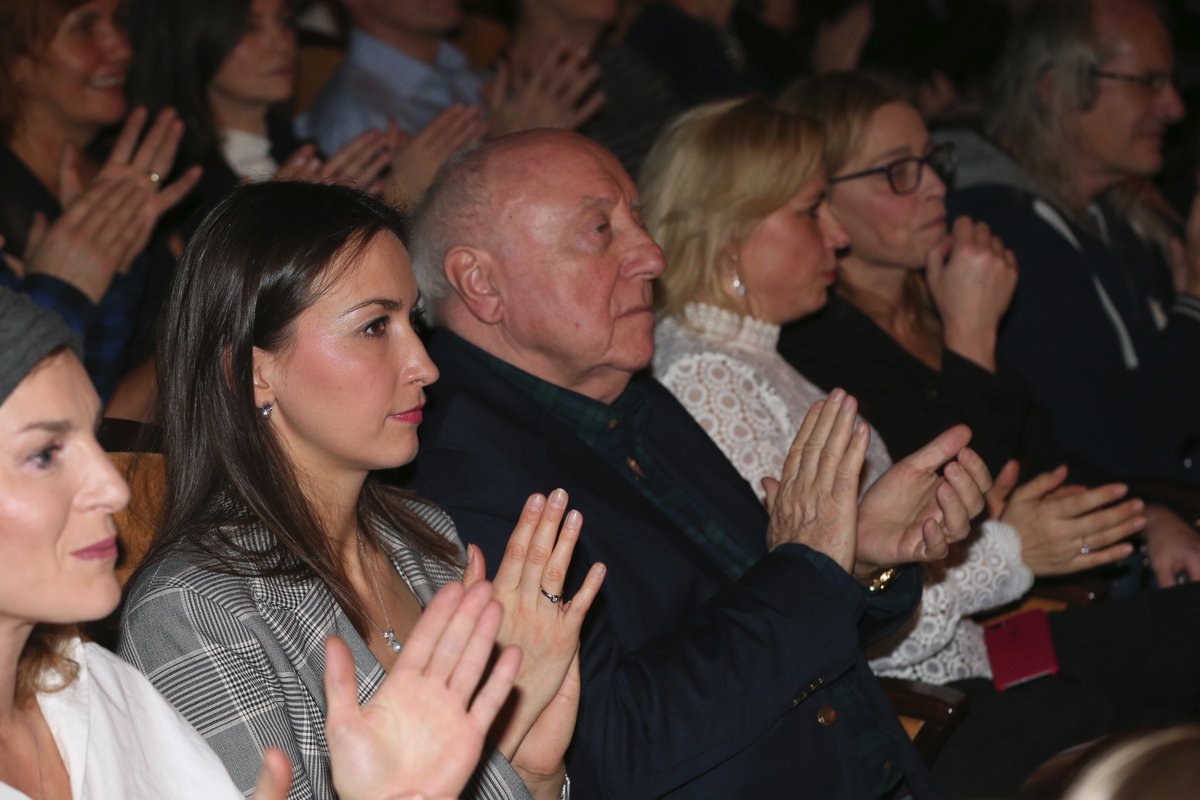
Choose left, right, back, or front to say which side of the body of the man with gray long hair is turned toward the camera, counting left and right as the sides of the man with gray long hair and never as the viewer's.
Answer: right

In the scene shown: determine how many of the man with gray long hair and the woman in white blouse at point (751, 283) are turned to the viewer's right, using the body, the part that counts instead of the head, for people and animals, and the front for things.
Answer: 2

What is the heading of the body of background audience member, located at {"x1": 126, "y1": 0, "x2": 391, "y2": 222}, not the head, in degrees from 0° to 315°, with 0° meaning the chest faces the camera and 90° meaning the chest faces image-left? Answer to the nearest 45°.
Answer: approximately 315°

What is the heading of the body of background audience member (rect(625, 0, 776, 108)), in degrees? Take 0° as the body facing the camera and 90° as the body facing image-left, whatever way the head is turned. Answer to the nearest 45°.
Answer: approximately 315°

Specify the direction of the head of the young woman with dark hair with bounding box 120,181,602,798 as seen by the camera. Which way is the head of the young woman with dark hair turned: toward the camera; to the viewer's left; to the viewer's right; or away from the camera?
to the viewer's right

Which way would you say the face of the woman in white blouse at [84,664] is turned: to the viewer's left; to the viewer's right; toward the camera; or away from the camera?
to the viewer's right

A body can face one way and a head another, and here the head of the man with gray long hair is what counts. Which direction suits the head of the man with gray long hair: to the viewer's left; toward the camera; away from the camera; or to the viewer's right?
to the viewer's right

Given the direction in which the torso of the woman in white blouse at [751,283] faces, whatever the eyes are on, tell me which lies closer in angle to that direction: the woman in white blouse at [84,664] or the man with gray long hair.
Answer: the man with gray long hair

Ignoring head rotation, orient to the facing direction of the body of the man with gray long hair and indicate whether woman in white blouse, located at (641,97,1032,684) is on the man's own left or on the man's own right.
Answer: on the man's own right

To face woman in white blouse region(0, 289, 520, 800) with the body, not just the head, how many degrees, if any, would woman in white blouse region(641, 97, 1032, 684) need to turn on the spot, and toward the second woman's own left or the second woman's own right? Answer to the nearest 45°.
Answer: approximately 90° to the second woman's own right

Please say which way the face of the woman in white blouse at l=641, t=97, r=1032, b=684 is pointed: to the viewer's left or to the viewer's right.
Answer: to the viewer's right

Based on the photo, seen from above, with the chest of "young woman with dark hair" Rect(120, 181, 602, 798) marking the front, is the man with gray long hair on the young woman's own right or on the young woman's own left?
on the young woman's own left

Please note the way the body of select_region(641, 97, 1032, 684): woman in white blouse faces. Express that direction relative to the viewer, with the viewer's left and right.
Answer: facing to the right of the viewer

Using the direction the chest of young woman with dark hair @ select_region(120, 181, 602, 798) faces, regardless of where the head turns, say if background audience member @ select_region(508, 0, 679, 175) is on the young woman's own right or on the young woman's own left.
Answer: on the young woman's own left
